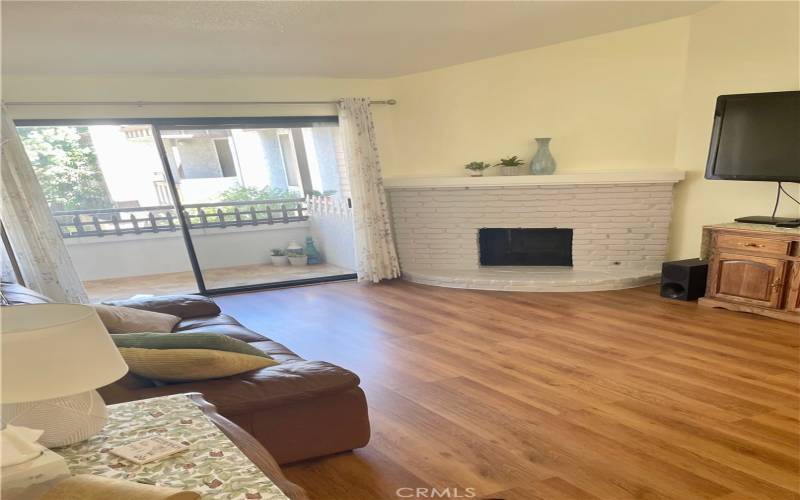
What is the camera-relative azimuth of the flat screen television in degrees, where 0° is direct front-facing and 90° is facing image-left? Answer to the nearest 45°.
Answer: approximately 45°

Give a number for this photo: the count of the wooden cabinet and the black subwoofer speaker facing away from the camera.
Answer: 0

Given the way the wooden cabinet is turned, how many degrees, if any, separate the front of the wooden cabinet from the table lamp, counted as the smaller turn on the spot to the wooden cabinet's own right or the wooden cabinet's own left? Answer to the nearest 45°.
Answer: approximately 45° to the wooden cabinet's own left

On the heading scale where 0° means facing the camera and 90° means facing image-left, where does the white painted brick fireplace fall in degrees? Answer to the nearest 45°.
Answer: approximately 0°

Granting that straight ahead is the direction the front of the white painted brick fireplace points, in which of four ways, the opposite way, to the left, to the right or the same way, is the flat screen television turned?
to the right
